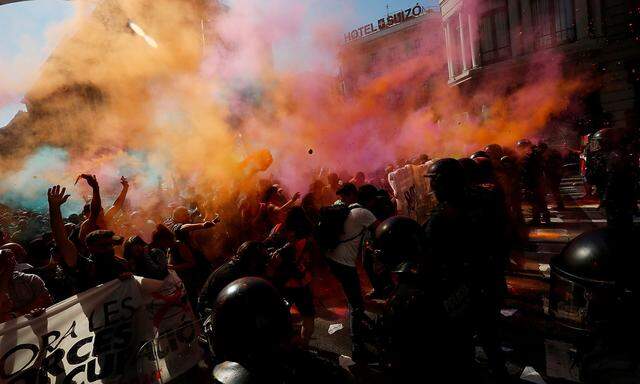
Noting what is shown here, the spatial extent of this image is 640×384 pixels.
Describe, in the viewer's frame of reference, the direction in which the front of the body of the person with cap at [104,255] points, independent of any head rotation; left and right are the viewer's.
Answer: facing to the right of the viewer

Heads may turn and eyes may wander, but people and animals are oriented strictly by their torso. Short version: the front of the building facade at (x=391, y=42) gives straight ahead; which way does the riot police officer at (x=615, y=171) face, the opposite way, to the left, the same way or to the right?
to the right

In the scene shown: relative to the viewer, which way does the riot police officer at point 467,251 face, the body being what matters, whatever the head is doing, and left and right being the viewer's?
facing away from the viewer and to the left of the viewer

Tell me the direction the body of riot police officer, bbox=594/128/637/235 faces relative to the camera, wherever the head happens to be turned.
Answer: to the viewer's left

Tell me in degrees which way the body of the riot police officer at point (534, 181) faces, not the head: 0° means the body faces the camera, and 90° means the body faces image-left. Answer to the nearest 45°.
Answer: approximately 90°

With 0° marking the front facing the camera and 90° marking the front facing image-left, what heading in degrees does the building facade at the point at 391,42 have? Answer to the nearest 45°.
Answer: approximately 45°
